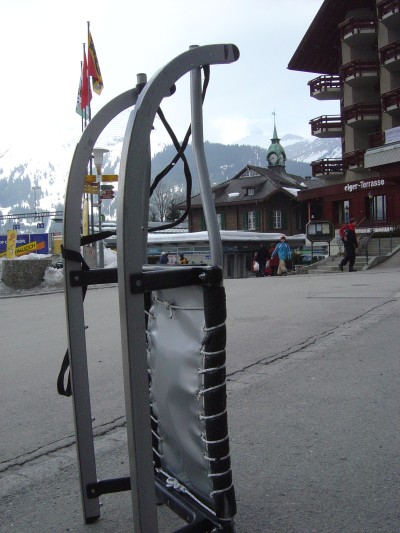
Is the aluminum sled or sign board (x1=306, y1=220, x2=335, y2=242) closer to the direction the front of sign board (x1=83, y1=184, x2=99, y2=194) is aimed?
the aluminum sled

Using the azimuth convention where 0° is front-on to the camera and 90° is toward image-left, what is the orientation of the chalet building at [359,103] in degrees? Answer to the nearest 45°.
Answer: approximately 45°

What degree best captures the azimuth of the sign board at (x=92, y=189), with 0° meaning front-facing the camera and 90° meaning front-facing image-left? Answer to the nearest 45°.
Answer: approximately 0°

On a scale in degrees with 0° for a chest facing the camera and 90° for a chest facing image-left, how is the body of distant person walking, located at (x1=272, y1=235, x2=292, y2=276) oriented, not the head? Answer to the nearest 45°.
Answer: approximately 0°

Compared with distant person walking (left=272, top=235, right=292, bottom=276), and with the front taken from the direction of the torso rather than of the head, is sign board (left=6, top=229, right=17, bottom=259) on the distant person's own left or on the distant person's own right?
on the distant person's own right

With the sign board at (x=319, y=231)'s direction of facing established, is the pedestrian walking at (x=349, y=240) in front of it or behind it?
in front

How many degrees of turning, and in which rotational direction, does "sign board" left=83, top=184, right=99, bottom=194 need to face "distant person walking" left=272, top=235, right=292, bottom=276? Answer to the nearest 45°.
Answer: approximately 135° to its left
